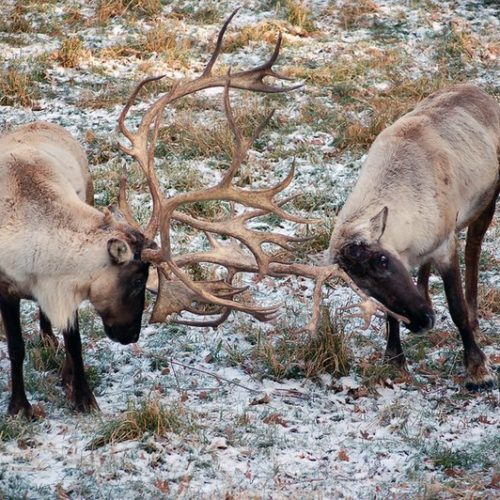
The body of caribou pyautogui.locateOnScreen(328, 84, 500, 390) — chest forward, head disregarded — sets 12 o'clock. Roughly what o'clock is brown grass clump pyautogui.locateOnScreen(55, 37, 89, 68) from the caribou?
The brown grass clump is roughly at 3 o'clock from the caribou.

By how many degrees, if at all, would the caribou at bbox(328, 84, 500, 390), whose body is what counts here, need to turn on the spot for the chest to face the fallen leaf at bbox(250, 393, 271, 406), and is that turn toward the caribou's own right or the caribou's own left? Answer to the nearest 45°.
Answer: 0° — it already faces it

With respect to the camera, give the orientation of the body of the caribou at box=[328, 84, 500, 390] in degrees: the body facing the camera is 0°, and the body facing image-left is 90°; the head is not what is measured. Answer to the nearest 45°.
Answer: approximately 45°

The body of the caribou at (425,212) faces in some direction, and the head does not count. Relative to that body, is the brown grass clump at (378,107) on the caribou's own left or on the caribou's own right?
on the caribou's own right

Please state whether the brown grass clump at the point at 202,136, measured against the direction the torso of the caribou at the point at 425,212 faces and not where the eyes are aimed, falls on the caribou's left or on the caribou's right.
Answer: on the caribou's right

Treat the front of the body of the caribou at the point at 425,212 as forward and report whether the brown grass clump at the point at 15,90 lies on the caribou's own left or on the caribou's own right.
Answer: on the caribou's own right

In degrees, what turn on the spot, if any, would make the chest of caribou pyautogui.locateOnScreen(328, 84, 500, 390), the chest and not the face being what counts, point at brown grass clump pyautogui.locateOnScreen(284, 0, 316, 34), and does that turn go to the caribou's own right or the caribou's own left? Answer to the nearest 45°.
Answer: approximately 135° to the caribou's own right

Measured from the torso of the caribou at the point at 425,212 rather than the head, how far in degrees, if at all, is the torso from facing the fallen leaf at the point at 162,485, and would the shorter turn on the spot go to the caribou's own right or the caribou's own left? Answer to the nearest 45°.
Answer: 0° — it already faces it

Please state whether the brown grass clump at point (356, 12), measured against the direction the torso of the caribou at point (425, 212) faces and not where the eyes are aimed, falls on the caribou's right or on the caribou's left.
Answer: on the caribou's right

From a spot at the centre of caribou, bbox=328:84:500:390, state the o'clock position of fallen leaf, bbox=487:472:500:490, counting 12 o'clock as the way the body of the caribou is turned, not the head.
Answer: The fallen leaf is roughly at 10 o'clock from the caribou.

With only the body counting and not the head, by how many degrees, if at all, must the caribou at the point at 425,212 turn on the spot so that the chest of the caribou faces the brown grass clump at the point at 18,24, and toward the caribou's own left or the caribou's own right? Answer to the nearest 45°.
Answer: approximately 90° to the caribou's own right
